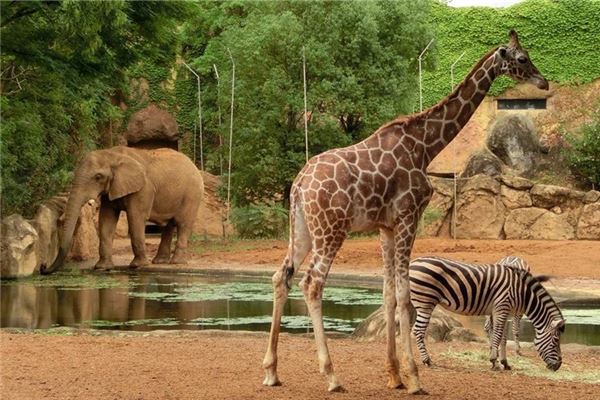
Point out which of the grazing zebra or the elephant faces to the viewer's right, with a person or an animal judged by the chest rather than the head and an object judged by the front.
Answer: the grazing zebra

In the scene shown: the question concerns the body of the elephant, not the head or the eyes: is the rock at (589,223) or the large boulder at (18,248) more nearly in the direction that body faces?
the large boulder

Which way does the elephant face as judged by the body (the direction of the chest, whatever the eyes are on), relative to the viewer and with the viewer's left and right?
facing the viewer and to the left of the viewer

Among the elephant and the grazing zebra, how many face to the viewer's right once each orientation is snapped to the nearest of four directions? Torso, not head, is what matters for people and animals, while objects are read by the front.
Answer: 1

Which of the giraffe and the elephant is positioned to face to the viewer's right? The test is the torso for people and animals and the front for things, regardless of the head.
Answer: the giraffe

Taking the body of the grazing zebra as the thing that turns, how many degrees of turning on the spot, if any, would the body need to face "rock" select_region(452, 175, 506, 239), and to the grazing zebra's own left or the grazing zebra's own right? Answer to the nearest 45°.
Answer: approximately 90° to the grazing zebra's own left

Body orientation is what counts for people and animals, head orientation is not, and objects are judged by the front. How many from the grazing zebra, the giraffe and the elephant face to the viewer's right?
2

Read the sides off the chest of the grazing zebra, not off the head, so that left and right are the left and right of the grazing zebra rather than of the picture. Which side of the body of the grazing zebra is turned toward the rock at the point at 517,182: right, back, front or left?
left

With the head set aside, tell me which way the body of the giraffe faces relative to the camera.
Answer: to the viewer's right

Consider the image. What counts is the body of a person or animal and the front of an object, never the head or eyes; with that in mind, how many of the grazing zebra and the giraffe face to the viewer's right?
2

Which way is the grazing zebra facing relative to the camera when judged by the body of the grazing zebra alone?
to the viewer's right
